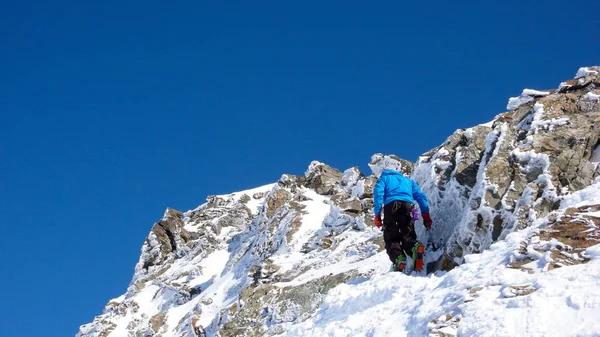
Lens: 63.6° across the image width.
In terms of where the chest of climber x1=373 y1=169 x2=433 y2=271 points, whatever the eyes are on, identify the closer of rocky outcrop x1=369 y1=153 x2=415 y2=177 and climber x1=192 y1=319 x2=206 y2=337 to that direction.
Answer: the rocky outcrop

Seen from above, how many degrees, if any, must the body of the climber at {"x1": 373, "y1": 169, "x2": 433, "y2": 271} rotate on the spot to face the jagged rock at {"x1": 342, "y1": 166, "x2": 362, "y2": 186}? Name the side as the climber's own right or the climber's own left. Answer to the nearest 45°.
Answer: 0° — they already face it

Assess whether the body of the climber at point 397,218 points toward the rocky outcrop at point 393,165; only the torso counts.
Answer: yes

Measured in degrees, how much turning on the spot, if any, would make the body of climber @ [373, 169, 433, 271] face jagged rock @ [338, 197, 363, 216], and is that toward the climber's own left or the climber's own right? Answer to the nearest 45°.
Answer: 0° — they already face it

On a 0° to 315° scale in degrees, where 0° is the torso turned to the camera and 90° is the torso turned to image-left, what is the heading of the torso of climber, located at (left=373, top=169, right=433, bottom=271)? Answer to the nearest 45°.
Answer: approximately 180°

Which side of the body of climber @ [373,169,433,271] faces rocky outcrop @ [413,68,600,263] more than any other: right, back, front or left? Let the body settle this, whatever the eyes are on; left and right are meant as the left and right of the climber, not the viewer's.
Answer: right
